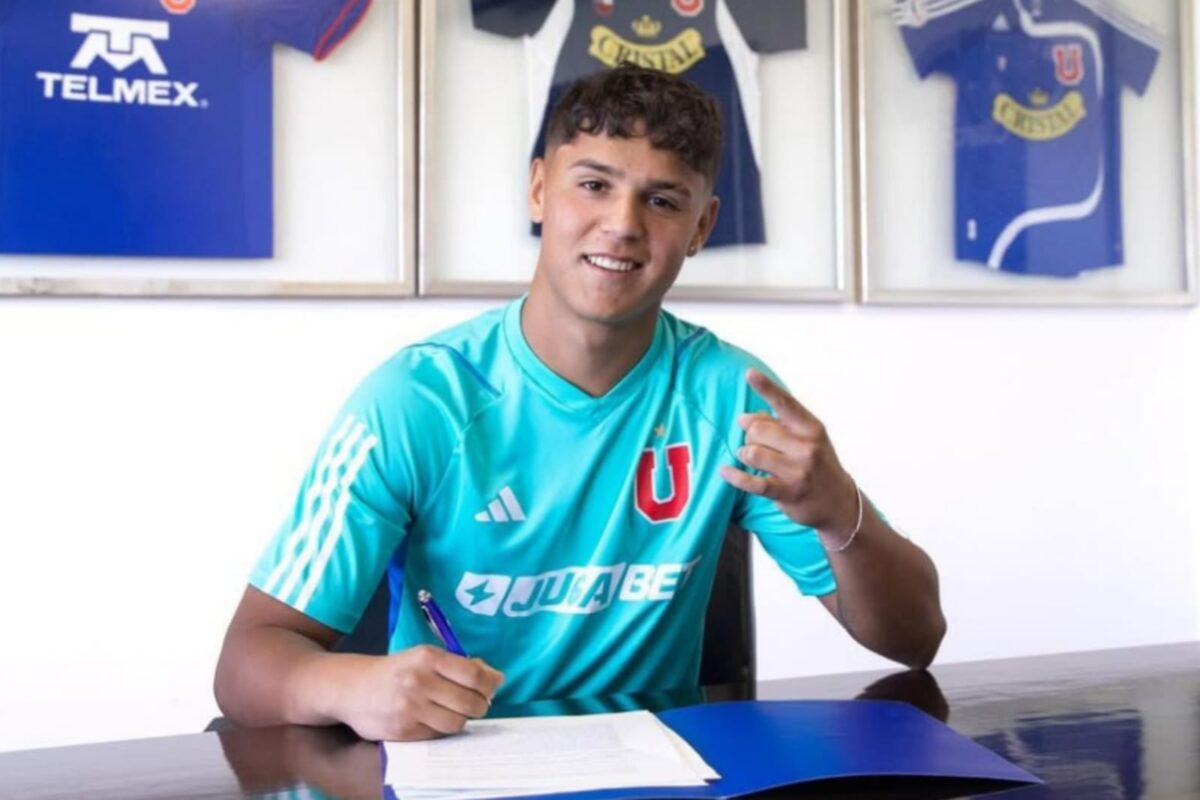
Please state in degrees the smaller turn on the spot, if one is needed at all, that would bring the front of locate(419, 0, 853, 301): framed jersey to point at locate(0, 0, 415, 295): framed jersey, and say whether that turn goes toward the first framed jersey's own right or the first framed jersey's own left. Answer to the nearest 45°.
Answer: approximately 90° to the first framed jersey's own right

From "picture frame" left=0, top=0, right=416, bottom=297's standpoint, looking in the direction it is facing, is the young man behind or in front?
in front

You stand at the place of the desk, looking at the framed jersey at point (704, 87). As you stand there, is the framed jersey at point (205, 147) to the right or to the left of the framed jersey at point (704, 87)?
left

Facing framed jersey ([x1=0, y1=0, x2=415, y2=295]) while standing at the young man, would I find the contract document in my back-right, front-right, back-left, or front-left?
back-left

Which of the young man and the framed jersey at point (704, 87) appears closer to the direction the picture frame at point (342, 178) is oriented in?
the young man

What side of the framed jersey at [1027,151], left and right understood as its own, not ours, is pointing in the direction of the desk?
front

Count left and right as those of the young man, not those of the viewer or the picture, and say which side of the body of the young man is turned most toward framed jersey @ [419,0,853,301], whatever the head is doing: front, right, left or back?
back

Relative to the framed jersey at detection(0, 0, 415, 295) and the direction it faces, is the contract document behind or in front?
in front

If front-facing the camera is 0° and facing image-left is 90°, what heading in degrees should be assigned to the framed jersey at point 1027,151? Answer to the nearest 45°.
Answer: approximately 0°
